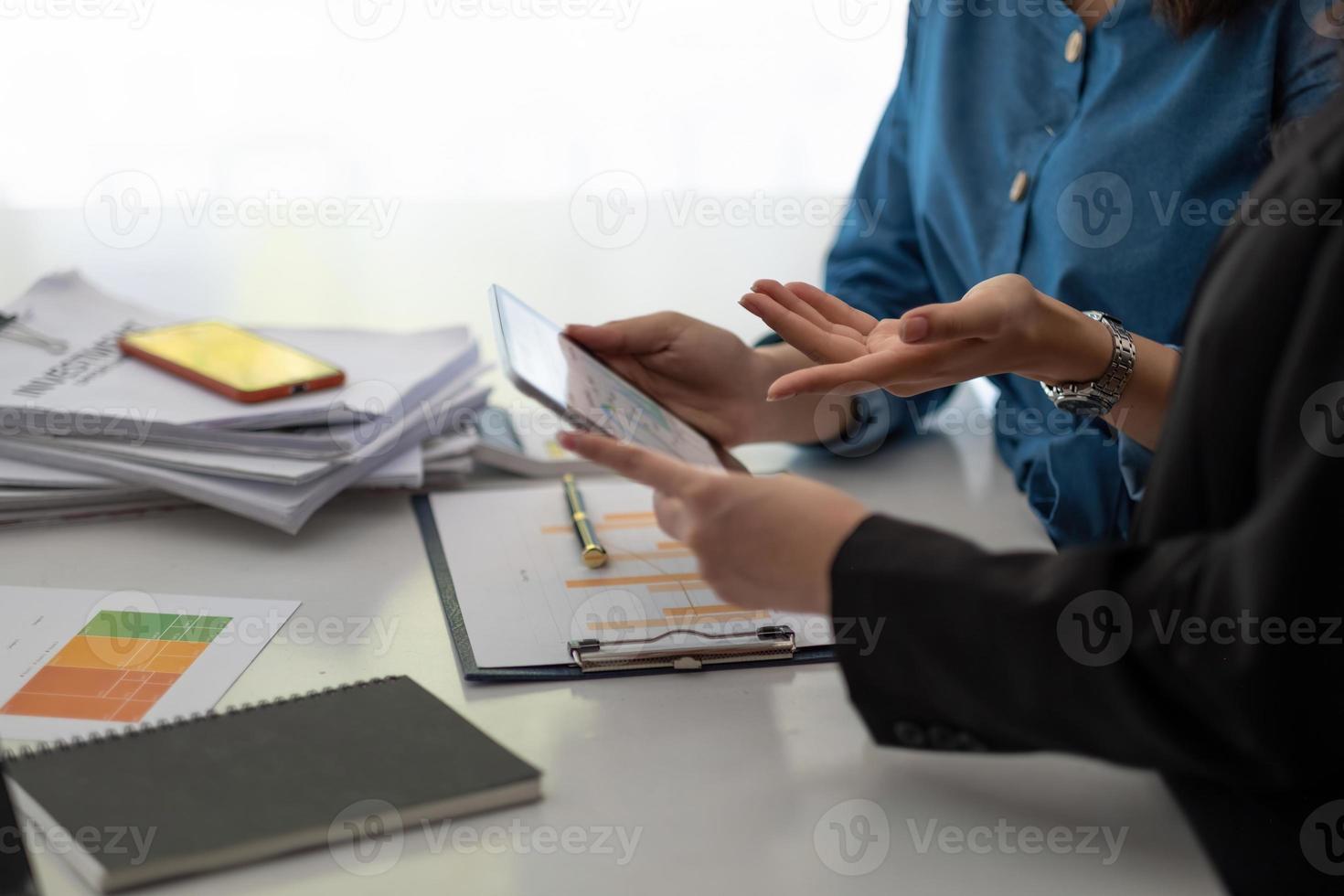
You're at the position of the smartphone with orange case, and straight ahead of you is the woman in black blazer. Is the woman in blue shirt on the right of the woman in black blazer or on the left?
left

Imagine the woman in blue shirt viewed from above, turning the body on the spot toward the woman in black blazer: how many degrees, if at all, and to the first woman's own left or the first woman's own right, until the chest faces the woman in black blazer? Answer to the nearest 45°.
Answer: approximately 45° to the first woman's own left

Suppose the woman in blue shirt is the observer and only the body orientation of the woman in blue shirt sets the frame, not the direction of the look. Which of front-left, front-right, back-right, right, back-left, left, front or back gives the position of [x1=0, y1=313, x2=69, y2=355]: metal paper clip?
front-right

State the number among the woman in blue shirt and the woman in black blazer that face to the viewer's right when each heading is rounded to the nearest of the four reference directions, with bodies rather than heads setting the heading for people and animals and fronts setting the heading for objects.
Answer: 0

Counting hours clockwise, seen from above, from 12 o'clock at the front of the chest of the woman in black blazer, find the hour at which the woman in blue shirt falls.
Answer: The woman in blue shirt is roughly at 3 o'clock from the woman in black blazer.

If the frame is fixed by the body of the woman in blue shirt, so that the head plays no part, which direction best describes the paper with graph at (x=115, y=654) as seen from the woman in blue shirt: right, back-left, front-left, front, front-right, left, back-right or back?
front

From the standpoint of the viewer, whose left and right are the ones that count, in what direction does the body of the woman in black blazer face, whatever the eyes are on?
facing to the left of the viewer

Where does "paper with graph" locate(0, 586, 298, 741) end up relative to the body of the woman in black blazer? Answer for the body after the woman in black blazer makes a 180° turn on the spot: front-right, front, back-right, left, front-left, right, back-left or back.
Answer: back

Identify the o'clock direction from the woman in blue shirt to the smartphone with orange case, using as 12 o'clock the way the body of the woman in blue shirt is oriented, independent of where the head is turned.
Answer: The smartphone with orange case is roughly at 1 o'clock from the woman in blue shirt.

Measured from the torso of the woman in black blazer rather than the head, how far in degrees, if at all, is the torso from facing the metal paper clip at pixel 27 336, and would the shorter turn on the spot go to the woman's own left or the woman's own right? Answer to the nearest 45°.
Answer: approximately 45° to the woman's own right

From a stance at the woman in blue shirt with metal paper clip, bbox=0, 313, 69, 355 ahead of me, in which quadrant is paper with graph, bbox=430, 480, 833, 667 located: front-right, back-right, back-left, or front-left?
front-left

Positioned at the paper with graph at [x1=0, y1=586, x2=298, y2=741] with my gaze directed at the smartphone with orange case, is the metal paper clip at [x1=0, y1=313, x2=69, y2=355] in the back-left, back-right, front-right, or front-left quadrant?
front-left
